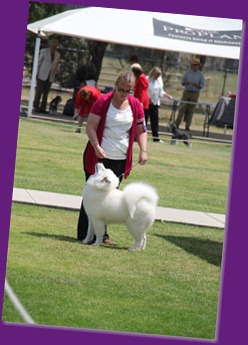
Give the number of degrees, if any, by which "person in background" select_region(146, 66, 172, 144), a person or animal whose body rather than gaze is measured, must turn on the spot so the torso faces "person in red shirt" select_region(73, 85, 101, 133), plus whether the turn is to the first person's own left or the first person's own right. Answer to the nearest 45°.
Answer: approximately 90° to the first person's own right

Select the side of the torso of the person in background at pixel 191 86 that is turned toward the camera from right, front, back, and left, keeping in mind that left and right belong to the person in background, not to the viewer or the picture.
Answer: front

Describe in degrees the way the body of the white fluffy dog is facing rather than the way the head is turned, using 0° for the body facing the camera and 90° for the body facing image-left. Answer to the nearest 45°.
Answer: approximately 90°

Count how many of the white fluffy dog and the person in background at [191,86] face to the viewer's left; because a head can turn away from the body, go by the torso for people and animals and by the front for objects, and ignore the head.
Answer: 1

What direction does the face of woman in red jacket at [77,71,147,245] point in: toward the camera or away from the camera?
toward the camera
